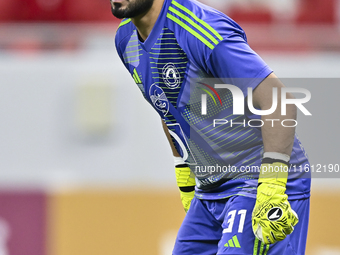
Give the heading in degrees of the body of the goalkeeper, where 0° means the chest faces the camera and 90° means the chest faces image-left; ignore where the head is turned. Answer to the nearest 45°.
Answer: approximately 45°

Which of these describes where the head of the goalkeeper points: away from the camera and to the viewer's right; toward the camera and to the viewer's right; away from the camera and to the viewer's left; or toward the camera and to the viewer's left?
toward the camera and to the viewer's left
